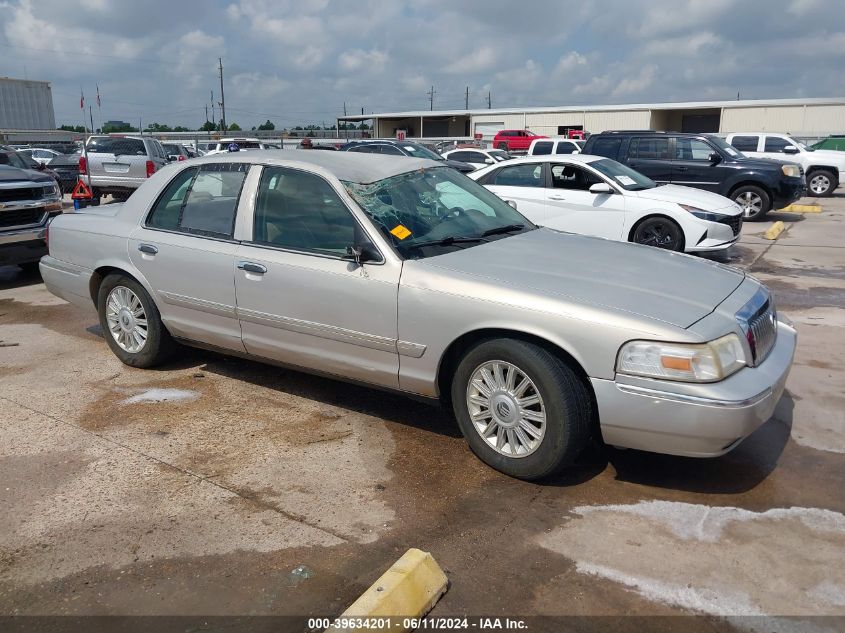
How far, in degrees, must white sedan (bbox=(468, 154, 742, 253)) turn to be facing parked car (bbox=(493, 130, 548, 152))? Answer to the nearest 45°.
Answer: approximately 135° to its left

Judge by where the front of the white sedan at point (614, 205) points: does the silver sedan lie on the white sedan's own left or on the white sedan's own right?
on the white sedan's own right

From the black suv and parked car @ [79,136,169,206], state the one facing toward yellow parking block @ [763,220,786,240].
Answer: the black suv

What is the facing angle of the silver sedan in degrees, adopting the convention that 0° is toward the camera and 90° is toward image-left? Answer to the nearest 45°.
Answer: approximately 315°

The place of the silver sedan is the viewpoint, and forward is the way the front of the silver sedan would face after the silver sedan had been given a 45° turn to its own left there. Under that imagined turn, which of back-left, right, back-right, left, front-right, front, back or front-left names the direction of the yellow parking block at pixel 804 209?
front-left

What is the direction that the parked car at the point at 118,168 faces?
away from the camera

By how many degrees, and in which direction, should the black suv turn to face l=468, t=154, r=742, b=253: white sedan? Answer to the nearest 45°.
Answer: approximately 45° to its right
